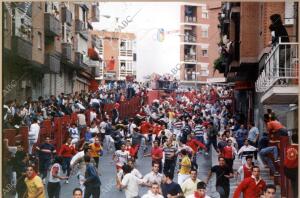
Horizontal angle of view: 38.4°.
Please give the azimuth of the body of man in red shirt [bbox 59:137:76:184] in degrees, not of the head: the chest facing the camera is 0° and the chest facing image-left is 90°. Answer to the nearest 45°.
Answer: approximately 0°

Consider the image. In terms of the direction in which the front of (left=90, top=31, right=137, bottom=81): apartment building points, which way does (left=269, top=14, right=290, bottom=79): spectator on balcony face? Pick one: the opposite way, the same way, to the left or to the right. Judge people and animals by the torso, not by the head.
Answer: to the right

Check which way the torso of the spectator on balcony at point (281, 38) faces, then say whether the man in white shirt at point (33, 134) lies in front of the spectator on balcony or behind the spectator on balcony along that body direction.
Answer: in front

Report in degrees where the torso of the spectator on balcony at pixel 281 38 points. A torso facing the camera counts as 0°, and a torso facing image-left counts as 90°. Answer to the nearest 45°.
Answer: approximately 90°

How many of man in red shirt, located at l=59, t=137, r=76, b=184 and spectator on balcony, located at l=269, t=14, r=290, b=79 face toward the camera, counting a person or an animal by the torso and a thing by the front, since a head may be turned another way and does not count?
1

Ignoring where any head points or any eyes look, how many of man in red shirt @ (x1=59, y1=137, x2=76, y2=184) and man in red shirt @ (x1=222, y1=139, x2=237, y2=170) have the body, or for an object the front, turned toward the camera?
2
